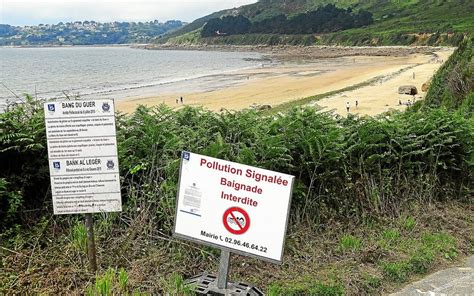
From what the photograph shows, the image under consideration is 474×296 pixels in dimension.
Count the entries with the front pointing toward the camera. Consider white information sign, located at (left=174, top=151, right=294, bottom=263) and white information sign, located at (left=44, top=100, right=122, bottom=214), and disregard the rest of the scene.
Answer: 2

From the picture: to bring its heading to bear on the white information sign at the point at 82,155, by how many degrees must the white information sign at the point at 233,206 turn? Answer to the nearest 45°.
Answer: approximately 90° to its right

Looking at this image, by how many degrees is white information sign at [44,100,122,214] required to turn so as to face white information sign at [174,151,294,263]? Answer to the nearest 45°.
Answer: approximately 45° to its left

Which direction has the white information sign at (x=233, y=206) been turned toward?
toward the camera

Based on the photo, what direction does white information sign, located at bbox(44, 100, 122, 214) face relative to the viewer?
toward the camera
